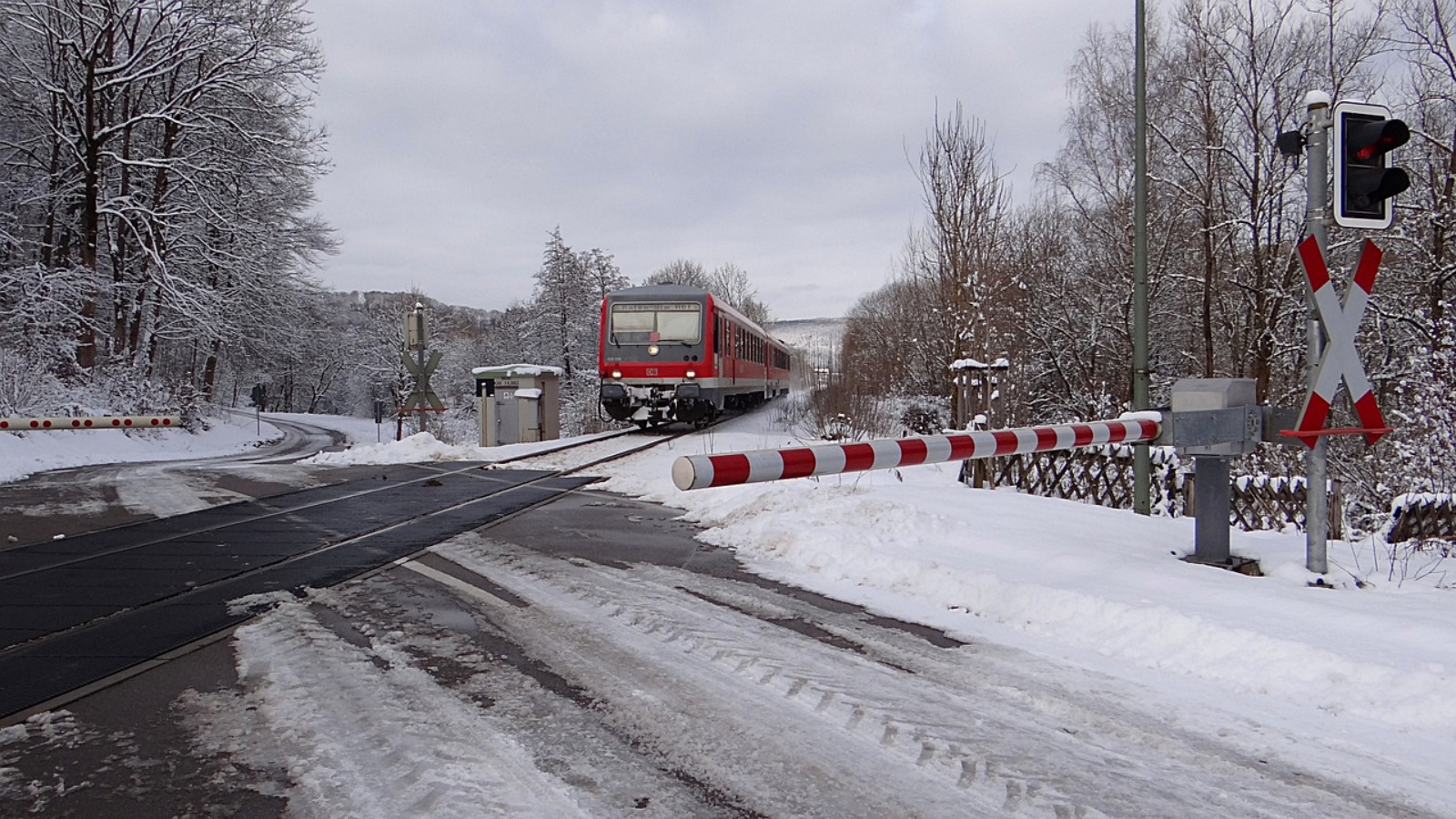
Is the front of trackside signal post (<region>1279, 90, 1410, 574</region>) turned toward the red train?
no

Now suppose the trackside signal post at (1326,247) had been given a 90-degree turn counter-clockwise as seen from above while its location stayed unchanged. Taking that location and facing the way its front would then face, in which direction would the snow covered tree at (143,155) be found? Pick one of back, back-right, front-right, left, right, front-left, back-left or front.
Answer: back-left

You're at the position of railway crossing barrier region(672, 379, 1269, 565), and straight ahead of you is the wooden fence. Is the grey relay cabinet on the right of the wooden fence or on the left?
left

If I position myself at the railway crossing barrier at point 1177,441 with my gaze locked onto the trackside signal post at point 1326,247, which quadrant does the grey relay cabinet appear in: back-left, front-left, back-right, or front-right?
back-left

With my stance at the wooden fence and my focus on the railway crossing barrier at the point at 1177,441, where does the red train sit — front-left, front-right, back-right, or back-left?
back-right

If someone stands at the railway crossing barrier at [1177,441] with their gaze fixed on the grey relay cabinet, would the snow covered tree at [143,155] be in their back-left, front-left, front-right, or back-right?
front-left

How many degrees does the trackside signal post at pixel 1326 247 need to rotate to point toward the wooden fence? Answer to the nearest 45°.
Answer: approximately 135° to its left

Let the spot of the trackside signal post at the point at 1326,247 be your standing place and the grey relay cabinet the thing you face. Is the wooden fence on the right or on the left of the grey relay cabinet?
right

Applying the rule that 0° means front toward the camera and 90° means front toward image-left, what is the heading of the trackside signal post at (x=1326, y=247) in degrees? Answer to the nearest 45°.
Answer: approximately 315°
